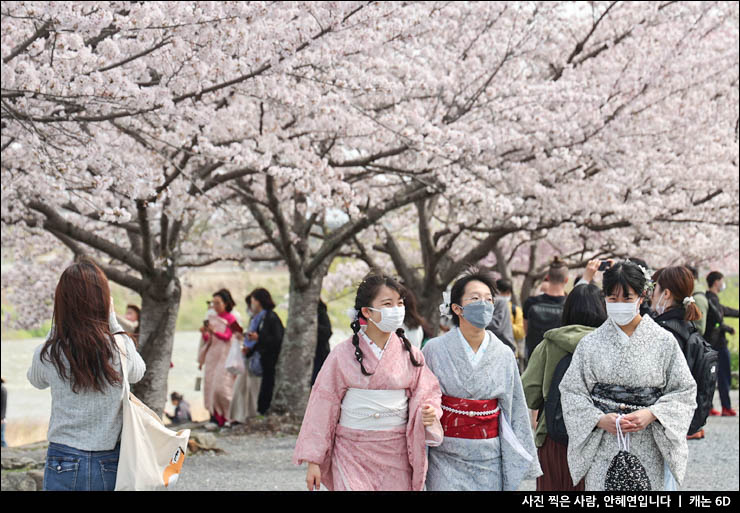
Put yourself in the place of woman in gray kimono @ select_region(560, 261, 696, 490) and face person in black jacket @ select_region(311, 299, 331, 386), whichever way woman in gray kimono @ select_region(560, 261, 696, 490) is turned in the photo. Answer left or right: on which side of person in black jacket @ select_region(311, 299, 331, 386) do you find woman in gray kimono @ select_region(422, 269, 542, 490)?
left

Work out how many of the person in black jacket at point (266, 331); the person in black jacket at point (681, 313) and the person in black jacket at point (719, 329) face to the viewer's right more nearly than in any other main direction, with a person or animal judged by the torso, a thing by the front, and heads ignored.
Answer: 1

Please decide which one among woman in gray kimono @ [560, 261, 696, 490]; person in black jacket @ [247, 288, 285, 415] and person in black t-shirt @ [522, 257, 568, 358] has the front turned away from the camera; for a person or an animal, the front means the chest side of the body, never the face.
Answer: person in black t-shirt @ [522, 257, 568, 358]

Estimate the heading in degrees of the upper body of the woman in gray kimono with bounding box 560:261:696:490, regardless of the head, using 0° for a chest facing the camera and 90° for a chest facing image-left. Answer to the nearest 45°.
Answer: approximately 0°

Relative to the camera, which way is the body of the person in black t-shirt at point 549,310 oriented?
away from the camera
